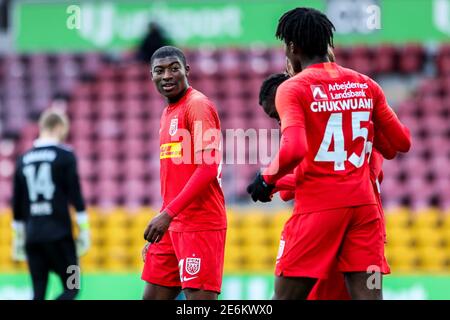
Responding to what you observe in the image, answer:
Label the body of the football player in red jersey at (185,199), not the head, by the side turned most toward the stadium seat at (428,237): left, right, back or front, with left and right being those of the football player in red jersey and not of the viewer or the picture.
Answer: back

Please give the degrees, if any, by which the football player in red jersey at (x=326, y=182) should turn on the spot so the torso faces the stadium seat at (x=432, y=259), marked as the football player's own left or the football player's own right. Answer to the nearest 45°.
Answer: approximately 45° to the football player's own right

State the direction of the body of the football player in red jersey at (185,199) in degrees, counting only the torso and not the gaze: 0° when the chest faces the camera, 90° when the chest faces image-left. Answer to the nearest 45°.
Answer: approximately 45°

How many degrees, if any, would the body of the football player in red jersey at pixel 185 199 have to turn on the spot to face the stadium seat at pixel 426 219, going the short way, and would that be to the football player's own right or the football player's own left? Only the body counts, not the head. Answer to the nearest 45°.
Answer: approximately 180°

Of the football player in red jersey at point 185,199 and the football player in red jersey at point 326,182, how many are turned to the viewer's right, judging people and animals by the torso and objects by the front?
0

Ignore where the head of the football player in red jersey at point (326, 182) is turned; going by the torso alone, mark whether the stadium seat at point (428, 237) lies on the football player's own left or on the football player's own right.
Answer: on the football player's own right

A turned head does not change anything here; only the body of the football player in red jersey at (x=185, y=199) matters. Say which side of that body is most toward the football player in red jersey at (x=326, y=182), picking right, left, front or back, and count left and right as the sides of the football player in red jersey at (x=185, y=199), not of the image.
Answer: left

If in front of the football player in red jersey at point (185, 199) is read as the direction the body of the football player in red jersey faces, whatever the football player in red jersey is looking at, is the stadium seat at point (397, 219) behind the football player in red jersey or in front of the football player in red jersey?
behind

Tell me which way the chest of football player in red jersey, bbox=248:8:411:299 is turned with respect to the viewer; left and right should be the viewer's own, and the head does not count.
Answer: facing away from the viewer and to the left of the viewer

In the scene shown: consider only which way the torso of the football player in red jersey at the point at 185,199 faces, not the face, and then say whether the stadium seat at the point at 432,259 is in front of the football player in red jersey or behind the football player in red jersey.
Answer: behind

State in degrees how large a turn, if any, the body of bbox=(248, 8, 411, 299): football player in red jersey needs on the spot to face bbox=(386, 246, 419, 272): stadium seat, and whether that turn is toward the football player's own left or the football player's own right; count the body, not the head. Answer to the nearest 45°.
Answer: approximately 45° to the football player's own right
